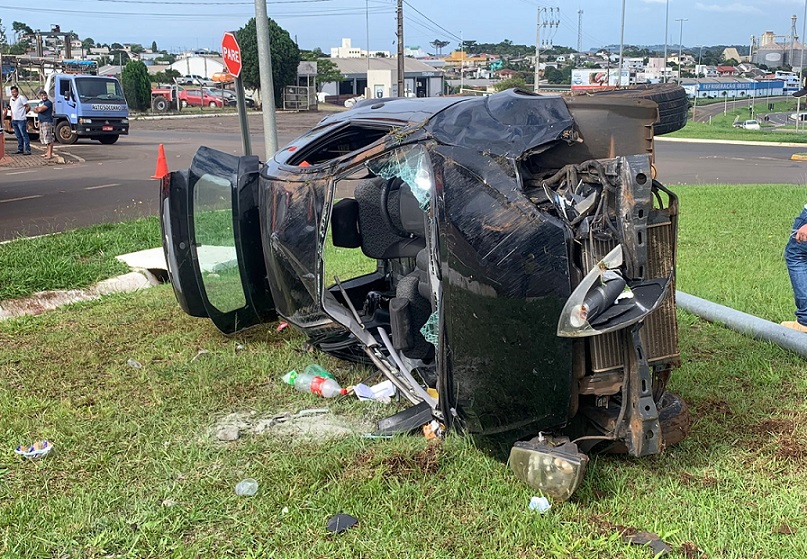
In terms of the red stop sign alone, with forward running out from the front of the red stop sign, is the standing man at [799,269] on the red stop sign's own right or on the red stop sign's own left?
on the red stop sign's own left

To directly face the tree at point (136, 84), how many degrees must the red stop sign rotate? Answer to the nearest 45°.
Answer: approximately 135° to its right

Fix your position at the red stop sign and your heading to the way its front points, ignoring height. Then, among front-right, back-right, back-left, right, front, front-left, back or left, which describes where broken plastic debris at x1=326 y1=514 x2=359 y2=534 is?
front-left

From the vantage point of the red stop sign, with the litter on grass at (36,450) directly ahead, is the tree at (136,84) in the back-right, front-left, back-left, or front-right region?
back-right

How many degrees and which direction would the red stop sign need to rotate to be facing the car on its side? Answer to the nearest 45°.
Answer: approximately 45° to its left

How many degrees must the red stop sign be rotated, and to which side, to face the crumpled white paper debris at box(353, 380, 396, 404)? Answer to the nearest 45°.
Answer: approximately 45° to its left
